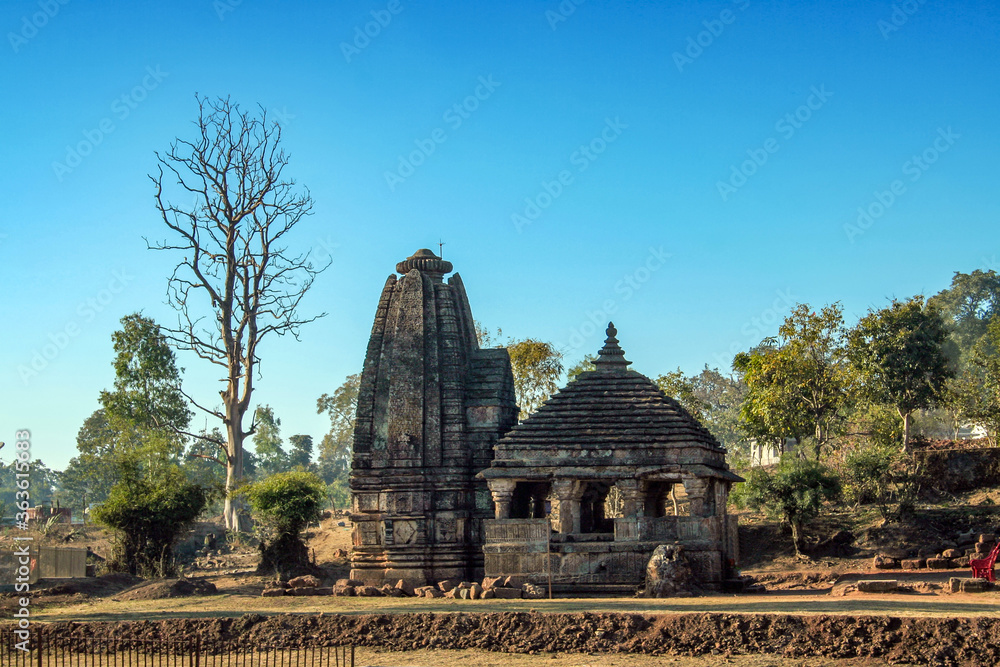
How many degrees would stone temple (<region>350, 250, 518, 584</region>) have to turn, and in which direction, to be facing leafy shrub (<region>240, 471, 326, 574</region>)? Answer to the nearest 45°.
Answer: approximately 135° to its left

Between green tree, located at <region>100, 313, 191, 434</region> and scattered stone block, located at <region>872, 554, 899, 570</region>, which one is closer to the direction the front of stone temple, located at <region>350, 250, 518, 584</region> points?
the scattered stone block

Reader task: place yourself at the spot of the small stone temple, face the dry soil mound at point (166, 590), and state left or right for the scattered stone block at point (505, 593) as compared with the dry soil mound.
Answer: left

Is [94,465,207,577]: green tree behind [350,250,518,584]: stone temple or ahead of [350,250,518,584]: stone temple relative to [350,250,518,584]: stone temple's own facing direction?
behind

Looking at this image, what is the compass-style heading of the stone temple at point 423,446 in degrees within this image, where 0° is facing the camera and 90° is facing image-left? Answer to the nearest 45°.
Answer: approximately 270°

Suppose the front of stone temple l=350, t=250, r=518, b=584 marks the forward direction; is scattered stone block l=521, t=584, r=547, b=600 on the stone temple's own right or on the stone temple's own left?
on the stone temple's own right

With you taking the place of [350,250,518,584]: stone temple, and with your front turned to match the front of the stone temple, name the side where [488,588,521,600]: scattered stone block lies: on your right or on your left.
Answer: on your right

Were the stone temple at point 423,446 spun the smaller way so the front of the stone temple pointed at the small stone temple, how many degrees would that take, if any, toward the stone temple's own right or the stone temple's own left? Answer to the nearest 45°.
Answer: approximately 45° to the stone temple's own right
